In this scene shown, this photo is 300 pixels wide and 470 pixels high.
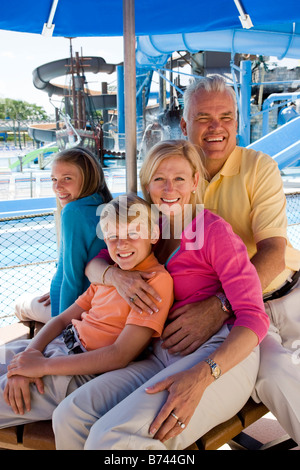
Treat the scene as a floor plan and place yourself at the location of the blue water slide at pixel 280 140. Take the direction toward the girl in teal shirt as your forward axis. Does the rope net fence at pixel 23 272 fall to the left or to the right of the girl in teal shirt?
right

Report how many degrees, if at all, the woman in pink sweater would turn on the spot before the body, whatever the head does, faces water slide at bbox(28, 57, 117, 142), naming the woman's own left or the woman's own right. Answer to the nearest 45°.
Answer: approximately 135° to the woman's own right

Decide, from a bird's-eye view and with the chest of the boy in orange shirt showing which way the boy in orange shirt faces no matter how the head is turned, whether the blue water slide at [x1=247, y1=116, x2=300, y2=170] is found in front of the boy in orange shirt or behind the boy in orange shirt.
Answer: behind

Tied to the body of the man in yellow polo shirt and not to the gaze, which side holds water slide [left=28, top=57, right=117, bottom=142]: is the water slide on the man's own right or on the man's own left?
on the man's own right

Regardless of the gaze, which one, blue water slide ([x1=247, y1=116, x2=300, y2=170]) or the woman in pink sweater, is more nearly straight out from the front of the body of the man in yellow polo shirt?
the woman in pink sweater

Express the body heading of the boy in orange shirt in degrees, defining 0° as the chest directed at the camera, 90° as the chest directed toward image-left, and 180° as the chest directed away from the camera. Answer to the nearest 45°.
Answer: approximately 45°
